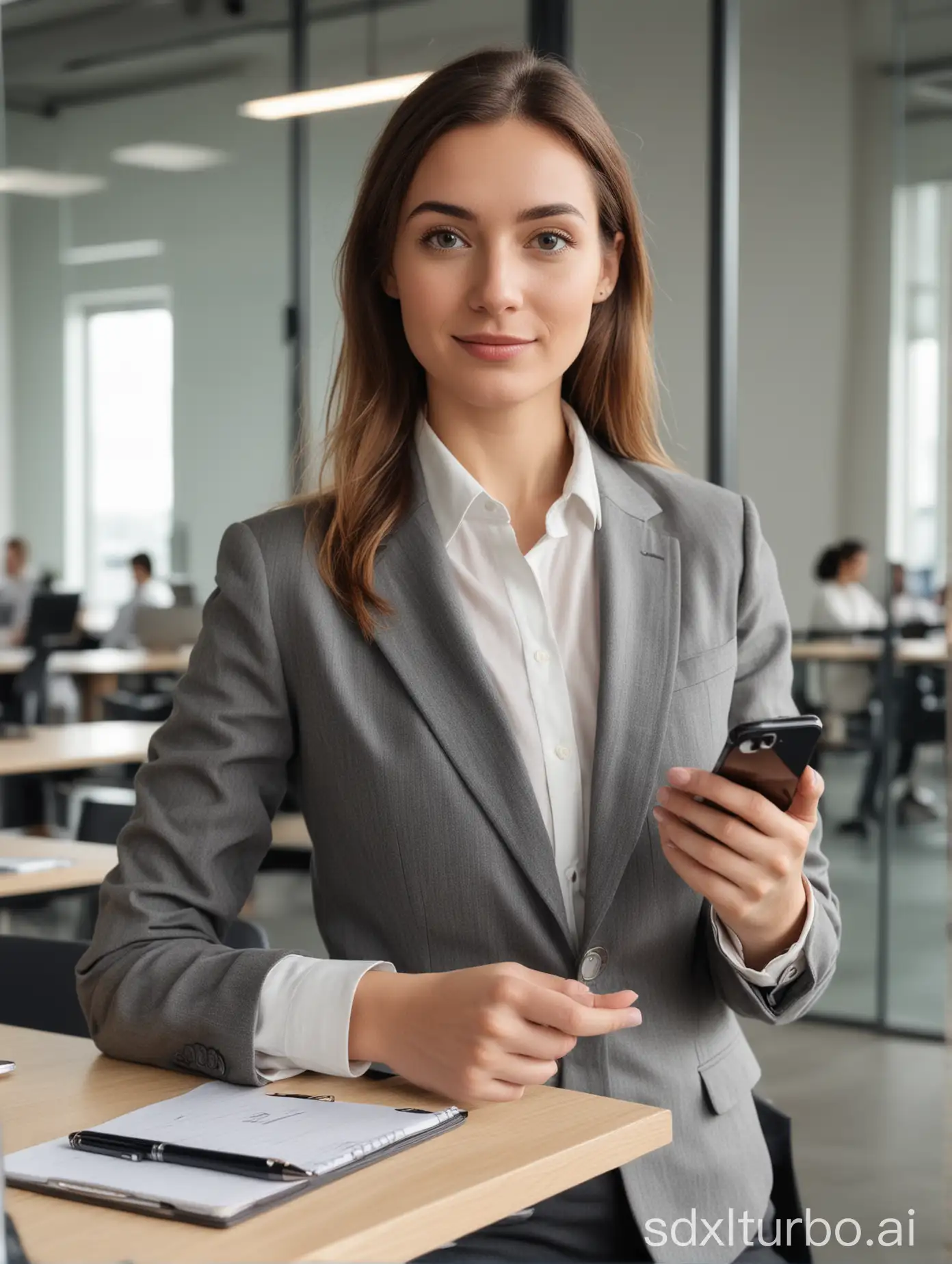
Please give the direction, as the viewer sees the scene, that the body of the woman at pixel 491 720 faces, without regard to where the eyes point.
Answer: toward the camera

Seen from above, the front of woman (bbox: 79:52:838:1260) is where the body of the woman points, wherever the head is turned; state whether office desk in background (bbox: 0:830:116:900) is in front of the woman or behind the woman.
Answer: behind

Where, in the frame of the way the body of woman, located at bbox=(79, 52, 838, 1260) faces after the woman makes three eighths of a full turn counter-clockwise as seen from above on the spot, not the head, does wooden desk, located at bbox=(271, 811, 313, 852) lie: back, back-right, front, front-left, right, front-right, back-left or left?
front-left
